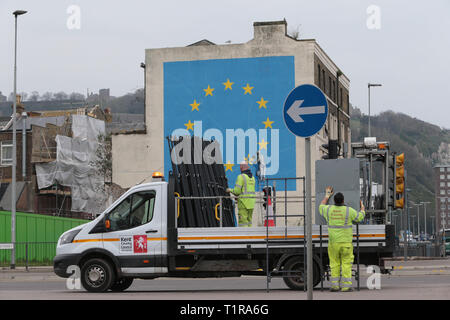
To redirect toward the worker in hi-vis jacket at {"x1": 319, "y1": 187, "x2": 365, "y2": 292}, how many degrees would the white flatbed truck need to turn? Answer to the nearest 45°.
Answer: approximately 180°

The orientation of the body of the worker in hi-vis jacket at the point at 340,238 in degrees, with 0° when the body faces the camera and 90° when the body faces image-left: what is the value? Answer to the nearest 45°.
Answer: approximately 180°

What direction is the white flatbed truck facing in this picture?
to the viewer's left

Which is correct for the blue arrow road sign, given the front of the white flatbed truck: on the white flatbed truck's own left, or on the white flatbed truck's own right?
on the white flatbed truck's own left

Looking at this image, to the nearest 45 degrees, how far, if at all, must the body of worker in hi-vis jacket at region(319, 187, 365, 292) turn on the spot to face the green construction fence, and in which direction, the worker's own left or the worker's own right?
approximately 45° to the worker's own left

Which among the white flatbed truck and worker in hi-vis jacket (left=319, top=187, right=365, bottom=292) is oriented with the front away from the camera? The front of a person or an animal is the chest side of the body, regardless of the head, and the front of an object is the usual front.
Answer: the worker in hi-vis jacket

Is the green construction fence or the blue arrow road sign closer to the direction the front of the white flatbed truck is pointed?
the green construction fence

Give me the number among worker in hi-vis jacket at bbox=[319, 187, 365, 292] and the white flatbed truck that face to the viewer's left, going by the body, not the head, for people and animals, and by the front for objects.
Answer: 1

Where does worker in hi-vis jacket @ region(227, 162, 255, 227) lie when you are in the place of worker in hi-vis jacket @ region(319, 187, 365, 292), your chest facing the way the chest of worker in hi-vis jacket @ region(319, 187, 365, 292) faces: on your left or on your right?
on your left

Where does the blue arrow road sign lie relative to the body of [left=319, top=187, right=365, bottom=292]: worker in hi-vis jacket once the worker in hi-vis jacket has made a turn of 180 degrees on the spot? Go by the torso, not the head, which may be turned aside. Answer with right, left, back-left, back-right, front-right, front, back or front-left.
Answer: front

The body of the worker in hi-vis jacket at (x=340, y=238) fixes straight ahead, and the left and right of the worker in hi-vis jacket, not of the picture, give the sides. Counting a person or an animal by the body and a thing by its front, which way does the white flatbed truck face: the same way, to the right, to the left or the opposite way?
to the left
